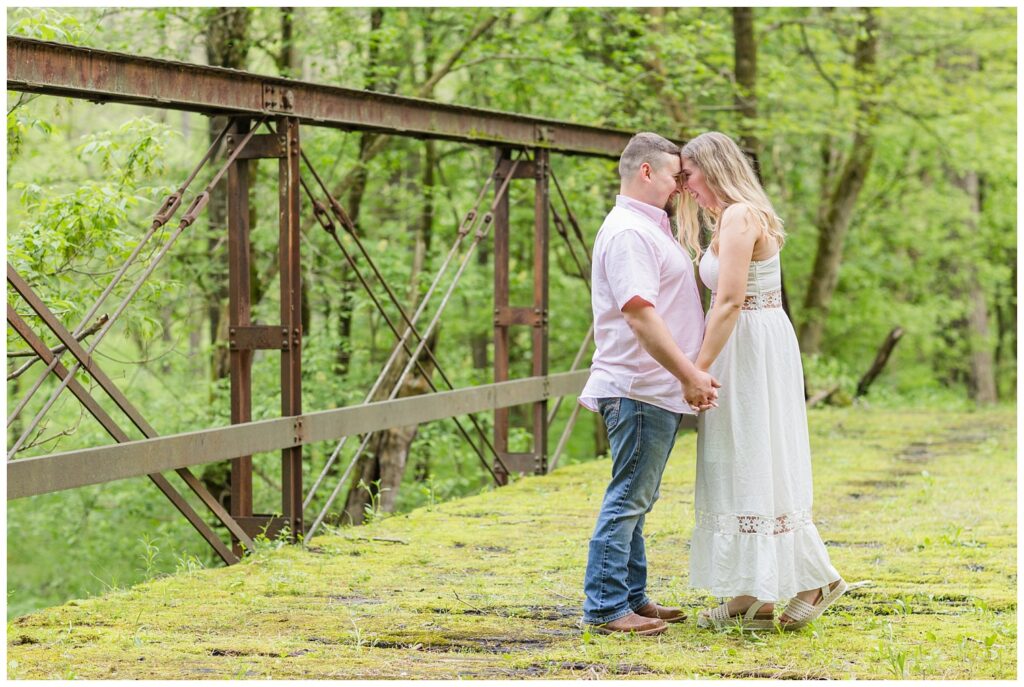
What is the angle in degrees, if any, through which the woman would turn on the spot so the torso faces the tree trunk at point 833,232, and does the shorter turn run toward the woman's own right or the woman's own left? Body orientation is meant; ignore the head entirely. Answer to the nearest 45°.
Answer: approximately 90° to the woman's own right

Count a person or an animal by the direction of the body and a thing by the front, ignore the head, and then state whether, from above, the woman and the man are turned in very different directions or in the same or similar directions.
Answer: very different directions

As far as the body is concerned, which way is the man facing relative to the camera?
to the viewer's right

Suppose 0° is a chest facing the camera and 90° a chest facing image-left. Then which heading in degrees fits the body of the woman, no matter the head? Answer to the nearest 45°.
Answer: approximately 90°

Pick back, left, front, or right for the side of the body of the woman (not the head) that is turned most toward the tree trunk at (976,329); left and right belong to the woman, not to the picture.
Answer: right

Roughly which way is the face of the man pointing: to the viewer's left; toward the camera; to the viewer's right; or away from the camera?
to the viewer's right

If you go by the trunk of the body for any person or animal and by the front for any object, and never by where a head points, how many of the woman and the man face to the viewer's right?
1

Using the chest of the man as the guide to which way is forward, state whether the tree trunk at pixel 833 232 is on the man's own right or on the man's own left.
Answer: on the man's own left

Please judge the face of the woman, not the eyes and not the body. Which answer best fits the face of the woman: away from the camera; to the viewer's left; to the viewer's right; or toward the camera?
to the viewer's left
